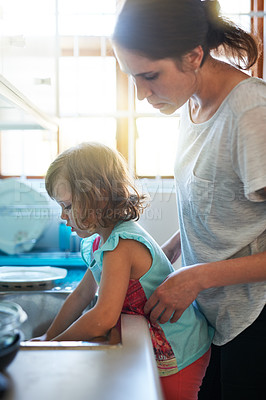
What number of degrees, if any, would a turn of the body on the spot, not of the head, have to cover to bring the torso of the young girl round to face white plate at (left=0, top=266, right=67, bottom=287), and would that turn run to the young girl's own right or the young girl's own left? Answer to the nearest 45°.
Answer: approximately 45° to the young girl's own right

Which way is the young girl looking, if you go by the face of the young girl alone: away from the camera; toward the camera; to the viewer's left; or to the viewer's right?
to the viewer's left

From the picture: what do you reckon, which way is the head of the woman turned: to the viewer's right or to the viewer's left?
to the viewer's left

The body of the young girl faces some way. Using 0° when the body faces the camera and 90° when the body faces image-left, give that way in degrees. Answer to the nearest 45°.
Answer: approximately 90°
